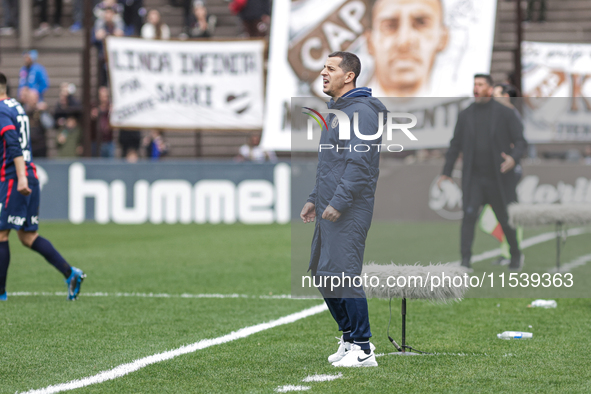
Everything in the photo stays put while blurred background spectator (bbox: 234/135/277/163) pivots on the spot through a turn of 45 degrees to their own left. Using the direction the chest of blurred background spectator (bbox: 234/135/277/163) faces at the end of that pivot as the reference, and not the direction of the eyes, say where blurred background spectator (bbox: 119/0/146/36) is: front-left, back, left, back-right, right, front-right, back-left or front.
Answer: back

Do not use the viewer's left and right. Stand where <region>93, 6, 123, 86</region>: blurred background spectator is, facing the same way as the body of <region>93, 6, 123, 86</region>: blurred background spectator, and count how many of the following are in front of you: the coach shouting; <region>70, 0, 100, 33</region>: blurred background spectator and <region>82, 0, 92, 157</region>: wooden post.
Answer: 2

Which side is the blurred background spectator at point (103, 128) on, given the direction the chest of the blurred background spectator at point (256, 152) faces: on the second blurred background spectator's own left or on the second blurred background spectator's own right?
on the second blurred background spectator's own right

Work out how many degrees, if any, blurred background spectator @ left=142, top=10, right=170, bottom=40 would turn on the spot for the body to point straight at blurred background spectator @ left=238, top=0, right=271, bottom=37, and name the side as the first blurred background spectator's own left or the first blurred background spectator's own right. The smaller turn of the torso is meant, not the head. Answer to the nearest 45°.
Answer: approximately 135° to the first blurred background spectator's own left

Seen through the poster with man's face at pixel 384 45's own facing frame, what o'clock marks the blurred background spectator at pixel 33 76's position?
The blurred background spectator is roughly at 3 o'clock from the poster with man's face.

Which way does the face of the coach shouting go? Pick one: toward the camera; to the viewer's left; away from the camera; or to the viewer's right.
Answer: to the viewer's left

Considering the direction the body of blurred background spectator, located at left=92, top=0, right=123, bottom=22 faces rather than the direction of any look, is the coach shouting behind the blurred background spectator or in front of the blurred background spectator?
in front
